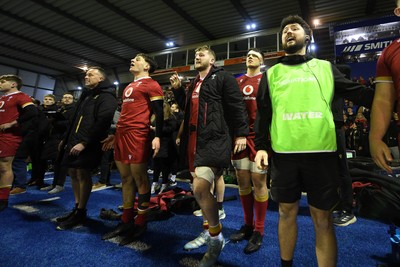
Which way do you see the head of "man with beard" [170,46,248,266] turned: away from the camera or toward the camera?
toward the camera

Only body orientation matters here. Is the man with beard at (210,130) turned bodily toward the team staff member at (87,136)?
no

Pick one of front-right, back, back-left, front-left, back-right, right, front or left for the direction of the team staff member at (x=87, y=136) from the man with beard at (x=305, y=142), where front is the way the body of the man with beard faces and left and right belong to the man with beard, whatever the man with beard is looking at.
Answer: right

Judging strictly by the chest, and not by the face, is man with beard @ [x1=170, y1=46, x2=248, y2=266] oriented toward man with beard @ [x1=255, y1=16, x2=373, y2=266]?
no

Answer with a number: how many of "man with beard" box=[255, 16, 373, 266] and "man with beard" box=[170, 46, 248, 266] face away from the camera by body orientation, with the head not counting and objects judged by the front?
0

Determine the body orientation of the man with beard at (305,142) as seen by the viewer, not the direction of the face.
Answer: toward the camera

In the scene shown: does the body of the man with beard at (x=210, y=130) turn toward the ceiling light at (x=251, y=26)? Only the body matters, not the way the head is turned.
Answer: no

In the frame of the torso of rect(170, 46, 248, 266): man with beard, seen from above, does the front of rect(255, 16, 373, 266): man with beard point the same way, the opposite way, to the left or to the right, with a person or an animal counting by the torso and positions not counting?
the same way

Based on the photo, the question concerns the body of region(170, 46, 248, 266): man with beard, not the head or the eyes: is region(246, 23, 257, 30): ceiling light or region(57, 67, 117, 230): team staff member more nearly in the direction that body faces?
the team staff member

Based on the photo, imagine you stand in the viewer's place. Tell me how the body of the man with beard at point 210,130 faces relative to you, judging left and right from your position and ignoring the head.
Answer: facing the viewer and to the left of the viewer
